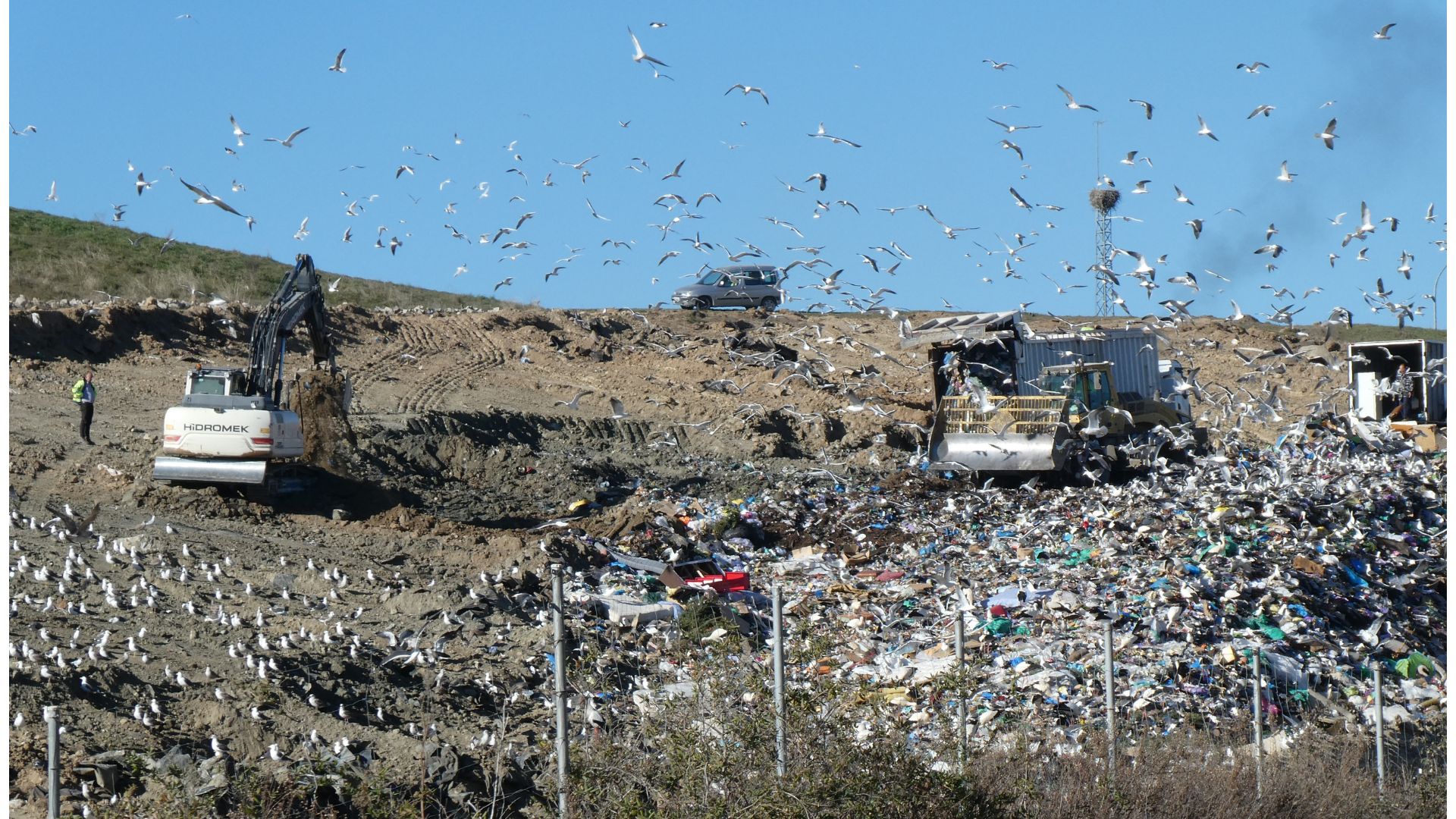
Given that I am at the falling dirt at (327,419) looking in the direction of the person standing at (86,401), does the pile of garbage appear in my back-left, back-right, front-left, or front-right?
back-left

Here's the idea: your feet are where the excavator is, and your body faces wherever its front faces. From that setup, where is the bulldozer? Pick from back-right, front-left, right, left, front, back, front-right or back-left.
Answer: front-right

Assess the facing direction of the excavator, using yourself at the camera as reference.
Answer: facing away from the viewer and to the right of the viewer

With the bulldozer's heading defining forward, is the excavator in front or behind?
in front

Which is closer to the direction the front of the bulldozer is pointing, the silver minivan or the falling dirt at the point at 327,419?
the falling dirt

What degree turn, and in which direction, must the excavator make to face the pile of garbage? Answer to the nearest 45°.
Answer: approximately 90° to its right

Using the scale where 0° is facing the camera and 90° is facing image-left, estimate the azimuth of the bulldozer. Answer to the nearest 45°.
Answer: approximately 45°

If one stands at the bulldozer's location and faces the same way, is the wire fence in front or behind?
in front
